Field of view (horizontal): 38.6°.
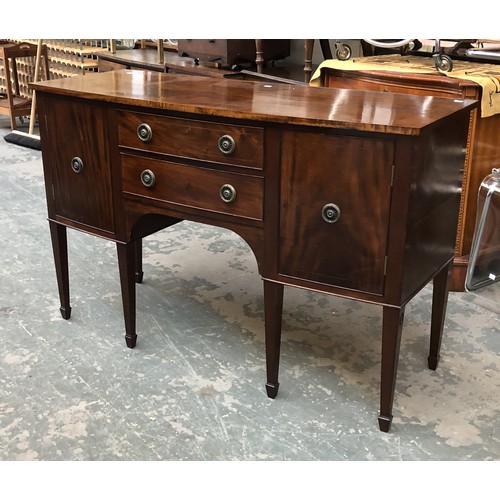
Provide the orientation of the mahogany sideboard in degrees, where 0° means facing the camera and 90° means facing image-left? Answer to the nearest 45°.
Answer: approximately 45°

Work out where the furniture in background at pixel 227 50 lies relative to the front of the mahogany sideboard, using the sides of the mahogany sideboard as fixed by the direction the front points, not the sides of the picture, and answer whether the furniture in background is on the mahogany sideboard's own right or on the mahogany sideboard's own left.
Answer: on the mahogany sideboard's own right

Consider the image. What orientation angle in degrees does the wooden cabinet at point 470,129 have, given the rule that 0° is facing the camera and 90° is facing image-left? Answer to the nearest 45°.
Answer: approximately 45°

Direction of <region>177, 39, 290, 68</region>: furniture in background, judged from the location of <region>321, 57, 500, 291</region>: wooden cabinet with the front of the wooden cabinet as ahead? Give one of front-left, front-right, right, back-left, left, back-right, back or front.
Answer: right

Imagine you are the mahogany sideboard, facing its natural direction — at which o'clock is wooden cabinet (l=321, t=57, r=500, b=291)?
The wooden cabinet is roughly at 6 o'clock from the mahogany sideboard.

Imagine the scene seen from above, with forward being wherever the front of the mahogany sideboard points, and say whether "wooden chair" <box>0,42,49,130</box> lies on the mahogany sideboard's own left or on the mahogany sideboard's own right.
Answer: on the mahogany sideboard's own right
